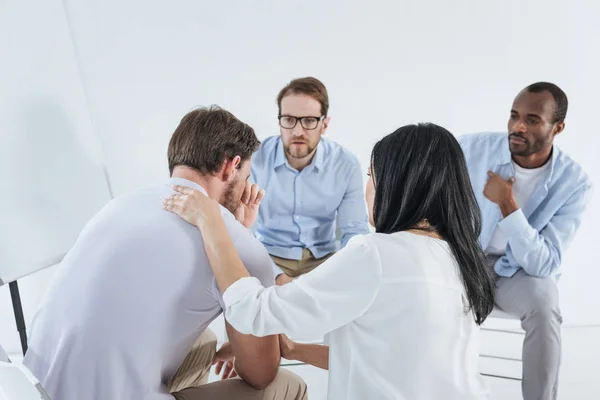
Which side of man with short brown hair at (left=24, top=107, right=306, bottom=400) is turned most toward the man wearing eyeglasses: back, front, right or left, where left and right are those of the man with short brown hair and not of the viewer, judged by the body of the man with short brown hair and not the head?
front

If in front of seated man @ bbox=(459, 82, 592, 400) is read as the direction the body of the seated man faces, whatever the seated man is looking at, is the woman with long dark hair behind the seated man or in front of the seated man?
in front

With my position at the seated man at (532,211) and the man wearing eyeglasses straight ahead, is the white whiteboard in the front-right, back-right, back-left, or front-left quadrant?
front-left

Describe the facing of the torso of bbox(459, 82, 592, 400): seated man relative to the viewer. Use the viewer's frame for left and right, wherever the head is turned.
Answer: facing the viewer and to the left of the viewer

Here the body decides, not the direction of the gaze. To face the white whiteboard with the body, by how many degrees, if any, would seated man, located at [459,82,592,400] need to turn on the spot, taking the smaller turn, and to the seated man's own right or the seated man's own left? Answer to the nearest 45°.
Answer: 0° — they already face it

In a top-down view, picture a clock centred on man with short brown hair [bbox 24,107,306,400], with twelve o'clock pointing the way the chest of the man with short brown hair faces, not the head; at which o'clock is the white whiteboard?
The white whiteboard is roughly at 10 o'clock from the man with short brown hair.

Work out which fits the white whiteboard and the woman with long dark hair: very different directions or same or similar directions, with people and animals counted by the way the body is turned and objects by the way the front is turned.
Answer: very different directions

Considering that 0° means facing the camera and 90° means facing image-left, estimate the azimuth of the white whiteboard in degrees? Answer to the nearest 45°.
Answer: approximately 315°

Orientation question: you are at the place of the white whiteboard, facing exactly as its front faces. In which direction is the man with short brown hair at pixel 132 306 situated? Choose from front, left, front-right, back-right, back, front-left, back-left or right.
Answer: front-right

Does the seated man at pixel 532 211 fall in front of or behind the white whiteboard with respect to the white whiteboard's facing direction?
in front

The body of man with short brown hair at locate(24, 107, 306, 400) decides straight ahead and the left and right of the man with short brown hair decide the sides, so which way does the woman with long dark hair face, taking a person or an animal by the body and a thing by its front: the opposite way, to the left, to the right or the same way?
to the left

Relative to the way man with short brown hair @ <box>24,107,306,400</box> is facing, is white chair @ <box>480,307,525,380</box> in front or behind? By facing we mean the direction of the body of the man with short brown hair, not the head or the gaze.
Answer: in front

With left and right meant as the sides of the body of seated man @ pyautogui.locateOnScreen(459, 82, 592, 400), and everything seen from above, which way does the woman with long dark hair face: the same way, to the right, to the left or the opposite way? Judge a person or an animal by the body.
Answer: to the right

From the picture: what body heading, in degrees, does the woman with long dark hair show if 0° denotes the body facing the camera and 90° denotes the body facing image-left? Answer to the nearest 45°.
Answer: approximately 135°

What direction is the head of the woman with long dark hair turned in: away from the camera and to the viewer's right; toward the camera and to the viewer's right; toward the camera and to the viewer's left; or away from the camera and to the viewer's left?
away from the camera and to the viewer's left

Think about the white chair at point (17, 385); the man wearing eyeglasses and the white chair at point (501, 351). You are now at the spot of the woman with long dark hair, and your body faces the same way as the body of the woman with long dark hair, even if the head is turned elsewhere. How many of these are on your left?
1

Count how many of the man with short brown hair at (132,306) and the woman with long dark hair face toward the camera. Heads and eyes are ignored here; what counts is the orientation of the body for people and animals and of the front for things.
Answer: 0

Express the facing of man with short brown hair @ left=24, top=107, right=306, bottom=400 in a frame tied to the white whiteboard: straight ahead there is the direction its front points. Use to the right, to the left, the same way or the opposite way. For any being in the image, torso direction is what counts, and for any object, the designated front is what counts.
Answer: to the left
